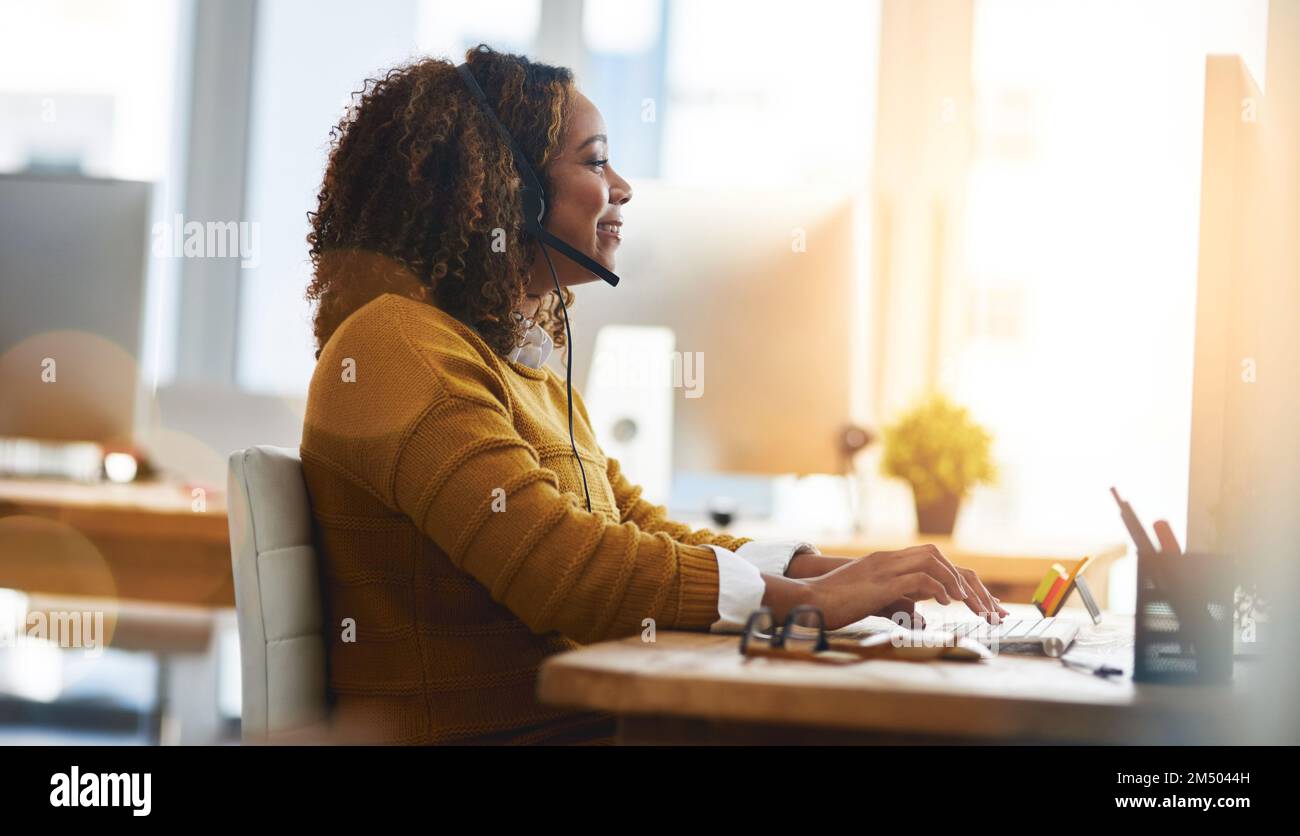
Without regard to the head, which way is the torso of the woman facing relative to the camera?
to the viewer's right

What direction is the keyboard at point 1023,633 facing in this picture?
to the viewer's left

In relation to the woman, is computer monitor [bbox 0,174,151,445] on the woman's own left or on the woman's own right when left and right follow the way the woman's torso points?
on the woman's own left

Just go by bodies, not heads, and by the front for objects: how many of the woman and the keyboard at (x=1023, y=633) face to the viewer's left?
1

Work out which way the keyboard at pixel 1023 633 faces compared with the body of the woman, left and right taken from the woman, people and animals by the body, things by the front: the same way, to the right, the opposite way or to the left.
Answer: the opposite way

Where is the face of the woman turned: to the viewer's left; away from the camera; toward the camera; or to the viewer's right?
to the viewer's right
